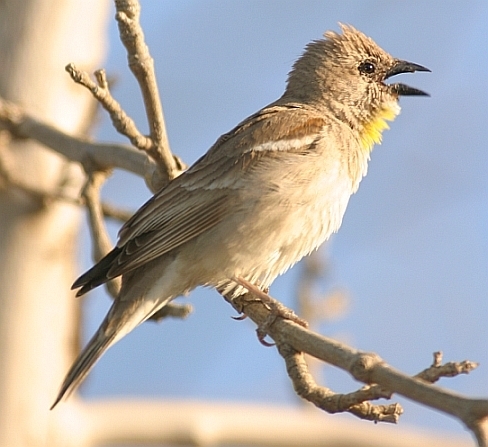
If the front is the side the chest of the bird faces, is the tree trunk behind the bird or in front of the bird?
behind

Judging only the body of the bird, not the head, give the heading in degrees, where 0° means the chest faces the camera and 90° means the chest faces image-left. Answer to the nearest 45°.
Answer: approximately 270°
